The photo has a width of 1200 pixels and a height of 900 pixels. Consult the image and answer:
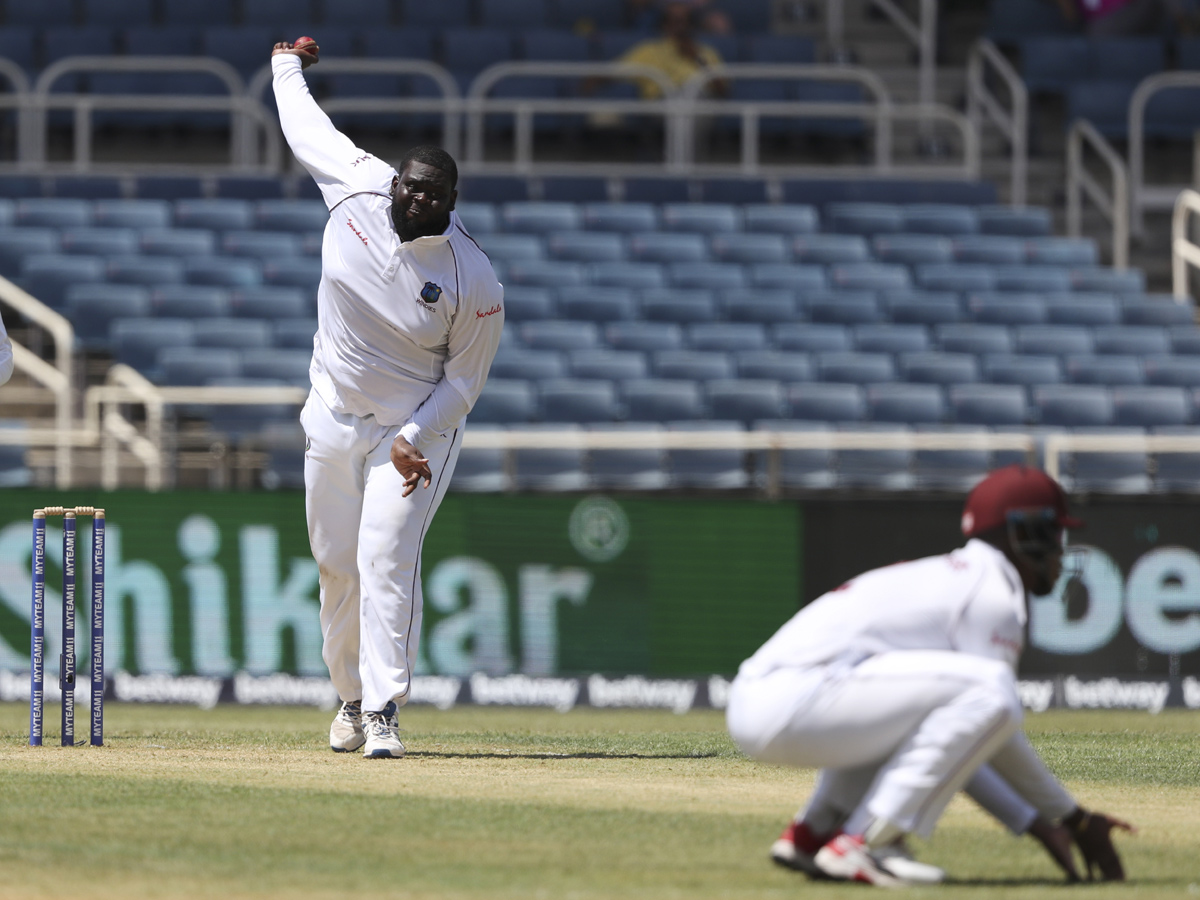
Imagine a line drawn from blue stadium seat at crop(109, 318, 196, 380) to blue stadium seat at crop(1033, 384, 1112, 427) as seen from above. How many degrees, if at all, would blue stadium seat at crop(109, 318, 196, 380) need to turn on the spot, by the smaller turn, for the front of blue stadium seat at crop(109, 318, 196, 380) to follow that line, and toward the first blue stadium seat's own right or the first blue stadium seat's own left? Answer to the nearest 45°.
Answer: approximately 90° to the first blue stadium seat's own left

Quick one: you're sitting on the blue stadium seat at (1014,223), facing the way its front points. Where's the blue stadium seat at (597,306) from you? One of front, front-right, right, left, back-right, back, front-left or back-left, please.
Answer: front-right

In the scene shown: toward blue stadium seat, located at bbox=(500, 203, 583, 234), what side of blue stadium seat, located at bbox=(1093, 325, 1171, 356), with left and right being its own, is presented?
right

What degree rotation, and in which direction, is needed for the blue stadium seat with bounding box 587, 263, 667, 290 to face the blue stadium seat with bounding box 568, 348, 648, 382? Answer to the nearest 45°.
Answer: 0° — it already faces it

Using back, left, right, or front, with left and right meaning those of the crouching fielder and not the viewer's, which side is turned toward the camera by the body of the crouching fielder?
right

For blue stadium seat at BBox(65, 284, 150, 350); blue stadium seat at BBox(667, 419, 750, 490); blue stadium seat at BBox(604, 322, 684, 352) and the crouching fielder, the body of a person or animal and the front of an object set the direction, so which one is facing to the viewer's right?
the crouching fielder

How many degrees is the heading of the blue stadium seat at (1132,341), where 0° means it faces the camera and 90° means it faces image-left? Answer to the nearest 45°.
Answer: approximately 0°

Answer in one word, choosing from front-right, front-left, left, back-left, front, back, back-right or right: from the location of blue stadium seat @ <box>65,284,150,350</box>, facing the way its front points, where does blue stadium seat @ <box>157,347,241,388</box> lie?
front-left

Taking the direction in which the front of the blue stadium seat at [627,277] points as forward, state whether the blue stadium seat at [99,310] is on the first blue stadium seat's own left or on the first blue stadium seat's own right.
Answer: on the first blue stadium seat's own right

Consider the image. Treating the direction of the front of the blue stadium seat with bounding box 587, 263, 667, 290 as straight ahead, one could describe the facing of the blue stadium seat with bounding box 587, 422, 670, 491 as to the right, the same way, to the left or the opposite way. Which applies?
the same way

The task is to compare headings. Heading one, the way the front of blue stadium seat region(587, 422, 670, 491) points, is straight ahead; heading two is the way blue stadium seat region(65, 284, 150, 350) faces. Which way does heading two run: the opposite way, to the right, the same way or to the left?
the same way

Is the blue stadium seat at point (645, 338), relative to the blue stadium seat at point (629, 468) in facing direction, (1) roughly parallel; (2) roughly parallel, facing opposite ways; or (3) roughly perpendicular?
roughly parallel

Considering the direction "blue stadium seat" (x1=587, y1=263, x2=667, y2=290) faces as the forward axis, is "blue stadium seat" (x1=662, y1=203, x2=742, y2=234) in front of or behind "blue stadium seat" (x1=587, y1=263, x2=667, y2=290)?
behind

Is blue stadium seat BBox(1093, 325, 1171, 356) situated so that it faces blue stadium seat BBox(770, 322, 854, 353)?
no

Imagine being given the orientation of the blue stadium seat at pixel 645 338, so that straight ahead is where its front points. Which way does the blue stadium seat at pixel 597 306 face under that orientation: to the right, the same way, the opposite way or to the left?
the same way

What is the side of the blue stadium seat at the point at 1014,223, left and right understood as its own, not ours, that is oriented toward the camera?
front

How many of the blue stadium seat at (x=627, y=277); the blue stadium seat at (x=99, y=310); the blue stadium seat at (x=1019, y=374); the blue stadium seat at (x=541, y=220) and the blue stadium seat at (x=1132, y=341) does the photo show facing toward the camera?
5

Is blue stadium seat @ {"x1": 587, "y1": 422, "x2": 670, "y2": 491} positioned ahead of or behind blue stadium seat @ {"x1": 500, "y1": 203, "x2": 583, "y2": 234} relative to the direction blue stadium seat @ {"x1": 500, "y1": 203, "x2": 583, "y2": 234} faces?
ahead

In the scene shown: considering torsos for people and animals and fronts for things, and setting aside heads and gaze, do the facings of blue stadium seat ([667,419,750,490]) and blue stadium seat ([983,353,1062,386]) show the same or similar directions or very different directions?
same or similar directions

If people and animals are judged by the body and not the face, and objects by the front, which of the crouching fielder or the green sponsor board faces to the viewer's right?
the crouching fielder

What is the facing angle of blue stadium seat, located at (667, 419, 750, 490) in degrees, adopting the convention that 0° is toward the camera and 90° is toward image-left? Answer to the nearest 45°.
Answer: approximately 0°

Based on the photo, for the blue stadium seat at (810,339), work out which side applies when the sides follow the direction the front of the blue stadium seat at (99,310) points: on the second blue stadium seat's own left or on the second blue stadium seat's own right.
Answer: on the second blue stadium seat's own left

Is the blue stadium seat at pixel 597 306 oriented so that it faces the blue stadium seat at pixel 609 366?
yes

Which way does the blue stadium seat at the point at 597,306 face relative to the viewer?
toward the camera

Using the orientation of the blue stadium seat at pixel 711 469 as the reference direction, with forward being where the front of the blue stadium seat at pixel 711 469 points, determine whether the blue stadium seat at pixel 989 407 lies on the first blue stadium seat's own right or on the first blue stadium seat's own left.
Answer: on the first blue stadium seat's own left
